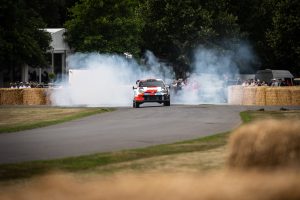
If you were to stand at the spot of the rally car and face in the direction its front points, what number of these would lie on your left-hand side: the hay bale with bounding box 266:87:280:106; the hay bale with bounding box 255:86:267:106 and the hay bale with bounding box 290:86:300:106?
3

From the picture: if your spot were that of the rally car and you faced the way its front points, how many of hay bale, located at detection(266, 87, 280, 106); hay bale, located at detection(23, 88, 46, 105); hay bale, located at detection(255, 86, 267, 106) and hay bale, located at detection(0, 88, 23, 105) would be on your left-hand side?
2

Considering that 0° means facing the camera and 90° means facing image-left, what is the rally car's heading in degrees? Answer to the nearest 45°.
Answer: approximately 0°

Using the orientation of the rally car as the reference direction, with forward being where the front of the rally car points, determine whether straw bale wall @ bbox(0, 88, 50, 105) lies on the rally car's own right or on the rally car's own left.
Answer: on the rally car's own right

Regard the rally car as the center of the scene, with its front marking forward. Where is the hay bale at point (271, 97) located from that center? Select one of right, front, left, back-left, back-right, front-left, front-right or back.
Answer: left

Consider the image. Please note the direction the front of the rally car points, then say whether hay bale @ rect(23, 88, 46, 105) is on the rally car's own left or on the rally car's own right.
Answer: on the rally car's own right

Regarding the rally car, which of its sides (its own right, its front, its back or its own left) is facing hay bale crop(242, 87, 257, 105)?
left

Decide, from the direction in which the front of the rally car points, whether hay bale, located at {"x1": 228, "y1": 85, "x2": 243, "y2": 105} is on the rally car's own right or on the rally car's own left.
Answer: on the rally car's own left

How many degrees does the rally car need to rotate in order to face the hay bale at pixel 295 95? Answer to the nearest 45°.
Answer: approximately 90° to its left
